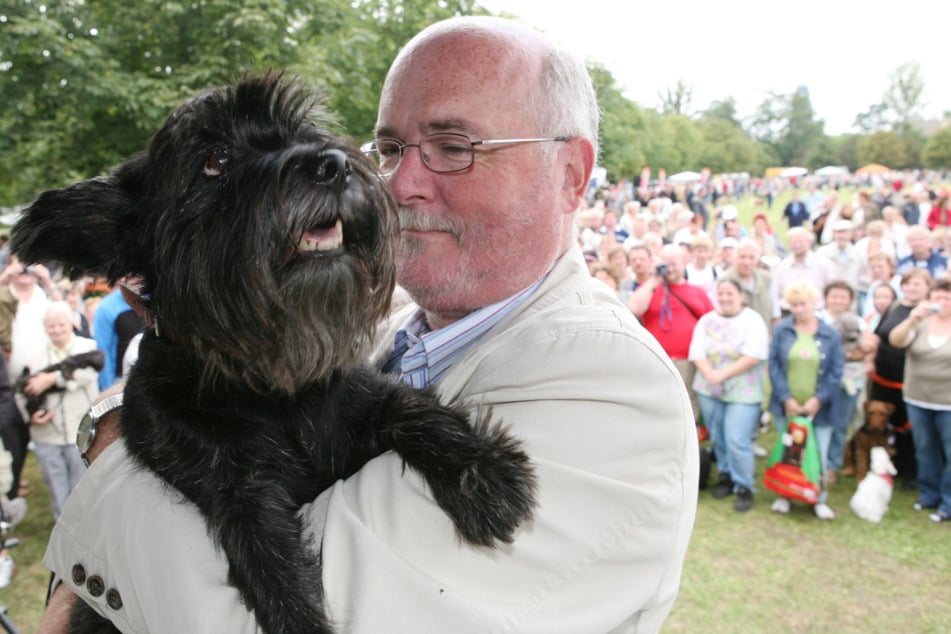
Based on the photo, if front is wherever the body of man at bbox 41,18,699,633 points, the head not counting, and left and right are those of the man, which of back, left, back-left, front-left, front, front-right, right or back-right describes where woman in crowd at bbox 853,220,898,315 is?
back

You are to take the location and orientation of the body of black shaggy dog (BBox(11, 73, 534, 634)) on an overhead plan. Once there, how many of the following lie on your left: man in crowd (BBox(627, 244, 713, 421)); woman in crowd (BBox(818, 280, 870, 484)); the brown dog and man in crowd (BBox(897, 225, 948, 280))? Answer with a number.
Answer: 4

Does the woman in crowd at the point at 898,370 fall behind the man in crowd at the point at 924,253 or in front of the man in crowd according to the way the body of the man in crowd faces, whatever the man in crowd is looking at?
in front

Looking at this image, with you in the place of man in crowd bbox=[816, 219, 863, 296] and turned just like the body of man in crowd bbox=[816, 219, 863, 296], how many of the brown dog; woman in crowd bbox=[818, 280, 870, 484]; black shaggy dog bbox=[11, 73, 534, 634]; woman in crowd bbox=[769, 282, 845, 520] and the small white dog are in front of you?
5

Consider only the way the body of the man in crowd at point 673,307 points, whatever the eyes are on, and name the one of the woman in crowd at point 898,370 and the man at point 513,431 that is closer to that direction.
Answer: the man

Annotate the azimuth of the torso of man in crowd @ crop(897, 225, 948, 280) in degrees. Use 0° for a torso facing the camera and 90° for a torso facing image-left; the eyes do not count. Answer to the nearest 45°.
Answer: approximately 0°

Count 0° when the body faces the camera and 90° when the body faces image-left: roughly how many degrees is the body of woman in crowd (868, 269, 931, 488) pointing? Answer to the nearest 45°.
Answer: approximately 45°

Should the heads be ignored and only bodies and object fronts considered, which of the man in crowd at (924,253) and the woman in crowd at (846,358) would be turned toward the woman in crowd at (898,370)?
the man in crowd

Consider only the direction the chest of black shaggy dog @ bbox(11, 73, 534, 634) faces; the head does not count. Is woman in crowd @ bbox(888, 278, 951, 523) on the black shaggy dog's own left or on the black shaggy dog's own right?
on the black shaggy dog's own left
